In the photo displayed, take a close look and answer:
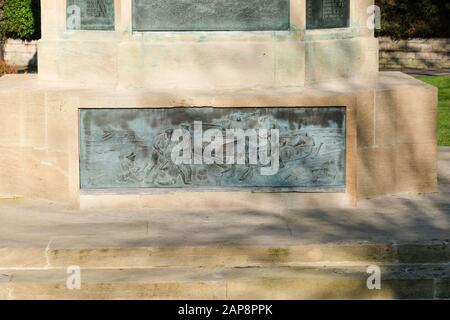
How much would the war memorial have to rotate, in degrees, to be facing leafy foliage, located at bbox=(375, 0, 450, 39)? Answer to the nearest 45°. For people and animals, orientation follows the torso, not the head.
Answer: approximately 180°

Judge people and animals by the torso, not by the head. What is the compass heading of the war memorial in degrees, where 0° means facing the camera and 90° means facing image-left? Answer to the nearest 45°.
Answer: approximately 0°

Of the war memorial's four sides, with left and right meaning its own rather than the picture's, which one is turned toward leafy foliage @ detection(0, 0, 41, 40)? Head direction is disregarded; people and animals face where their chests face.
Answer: back
